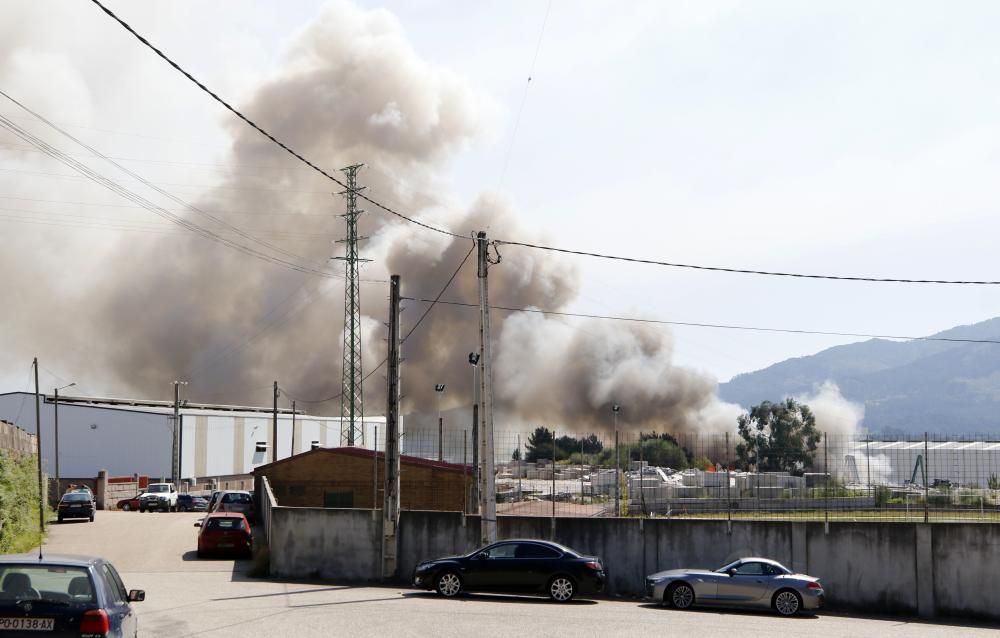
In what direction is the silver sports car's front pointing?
to the viewer's left

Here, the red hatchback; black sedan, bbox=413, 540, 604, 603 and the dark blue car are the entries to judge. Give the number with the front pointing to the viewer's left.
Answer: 1

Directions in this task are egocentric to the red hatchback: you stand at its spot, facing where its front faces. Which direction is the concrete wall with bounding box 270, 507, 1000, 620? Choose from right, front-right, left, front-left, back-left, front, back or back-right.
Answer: back-right

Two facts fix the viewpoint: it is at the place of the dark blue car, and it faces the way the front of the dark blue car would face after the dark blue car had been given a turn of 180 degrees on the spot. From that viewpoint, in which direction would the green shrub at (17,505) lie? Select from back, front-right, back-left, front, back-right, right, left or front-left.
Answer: back

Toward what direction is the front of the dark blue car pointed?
away from the camera

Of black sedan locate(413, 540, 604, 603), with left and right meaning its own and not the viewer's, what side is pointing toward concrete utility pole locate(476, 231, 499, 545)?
right

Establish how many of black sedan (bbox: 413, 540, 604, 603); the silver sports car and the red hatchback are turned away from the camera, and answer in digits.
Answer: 1

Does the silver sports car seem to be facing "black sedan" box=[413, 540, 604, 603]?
yes

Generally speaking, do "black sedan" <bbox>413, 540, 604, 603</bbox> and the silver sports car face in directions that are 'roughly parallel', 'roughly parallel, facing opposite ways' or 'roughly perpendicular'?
roughly parallel

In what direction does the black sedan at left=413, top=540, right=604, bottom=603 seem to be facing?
to the viewer's left

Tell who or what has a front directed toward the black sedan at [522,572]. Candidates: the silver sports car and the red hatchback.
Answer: the silver sports car

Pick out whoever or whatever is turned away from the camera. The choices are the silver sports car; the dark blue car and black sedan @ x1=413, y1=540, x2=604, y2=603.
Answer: the dark blue car
